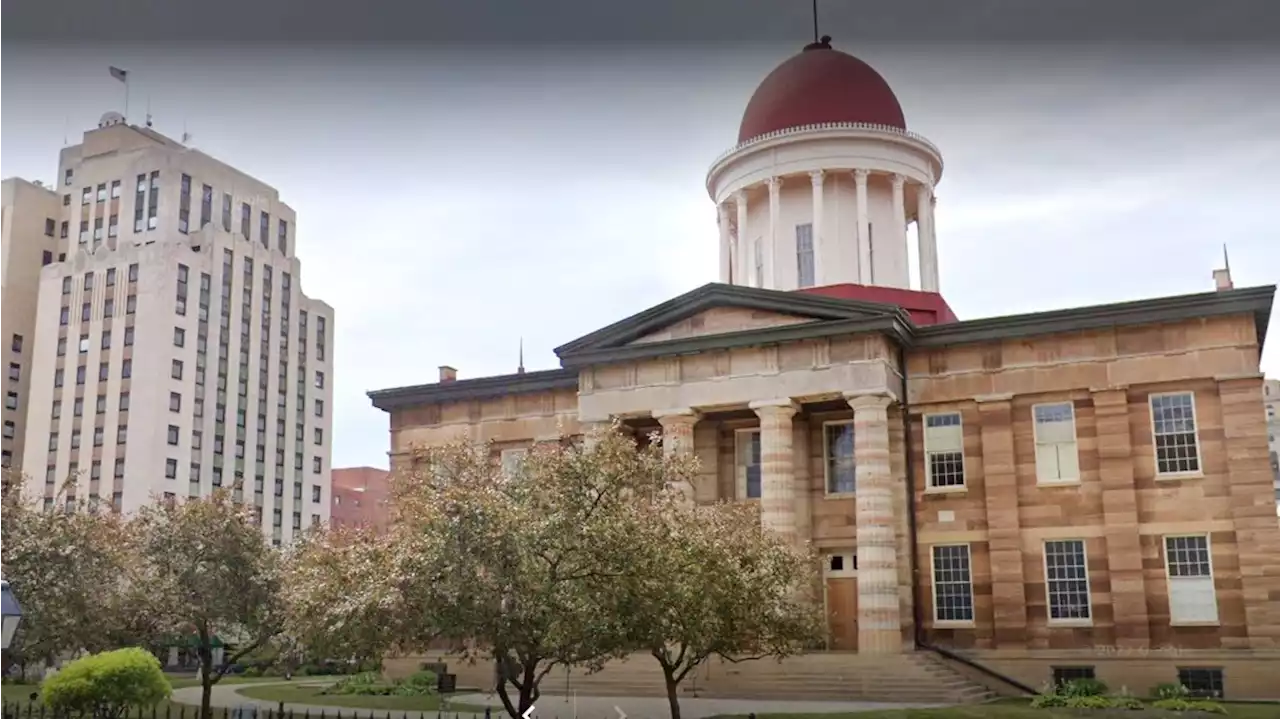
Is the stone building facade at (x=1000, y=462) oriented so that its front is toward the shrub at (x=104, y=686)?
yes

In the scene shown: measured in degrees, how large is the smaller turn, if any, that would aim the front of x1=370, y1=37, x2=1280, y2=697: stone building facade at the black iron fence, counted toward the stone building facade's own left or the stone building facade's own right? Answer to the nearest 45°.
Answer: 0° — it already faces it

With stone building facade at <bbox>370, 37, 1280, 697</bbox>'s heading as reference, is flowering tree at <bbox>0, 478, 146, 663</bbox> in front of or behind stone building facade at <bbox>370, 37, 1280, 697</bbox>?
in front

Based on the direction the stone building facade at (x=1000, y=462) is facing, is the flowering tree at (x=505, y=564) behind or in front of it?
in front

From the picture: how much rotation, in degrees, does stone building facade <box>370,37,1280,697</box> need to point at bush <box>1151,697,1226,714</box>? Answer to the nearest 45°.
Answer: approximately 90° to its left

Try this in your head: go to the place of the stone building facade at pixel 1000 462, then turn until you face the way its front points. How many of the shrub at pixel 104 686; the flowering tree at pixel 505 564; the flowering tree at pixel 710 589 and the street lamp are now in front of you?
4

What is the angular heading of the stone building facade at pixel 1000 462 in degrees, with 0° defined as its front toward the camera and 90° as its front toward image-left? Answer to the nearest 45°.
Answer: approximately 45°

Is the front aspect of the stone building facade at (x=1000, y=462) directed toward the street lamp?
yes

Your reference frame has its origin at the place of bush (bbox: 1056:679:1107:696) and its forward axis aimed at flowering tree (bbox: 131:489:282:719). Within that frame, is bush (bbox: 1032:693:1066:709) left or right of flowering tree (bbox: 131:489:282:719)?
left
